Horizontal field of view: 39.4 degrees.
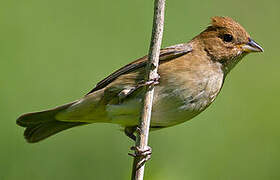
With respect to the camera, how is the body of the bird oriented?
to the viewer's right
